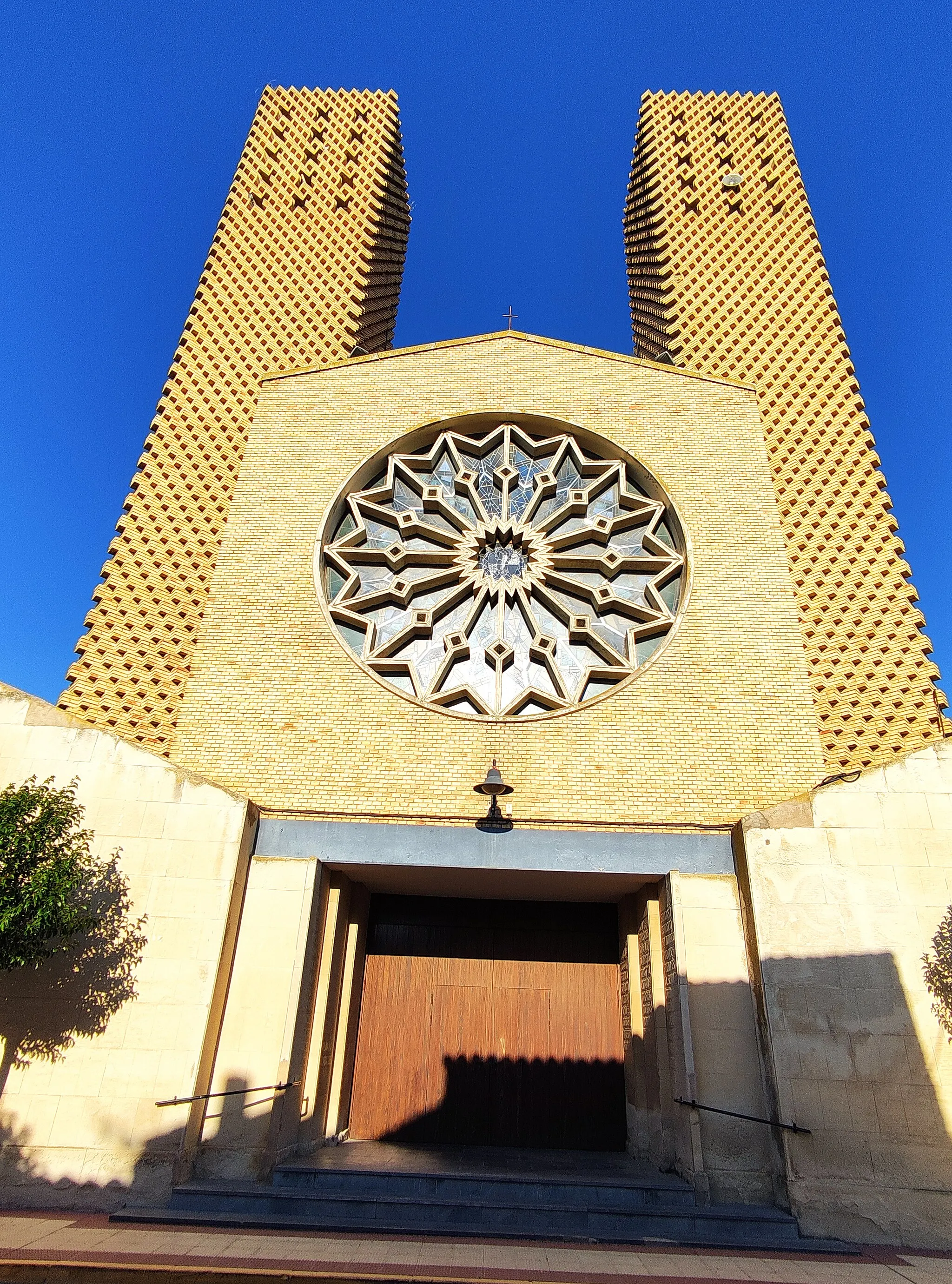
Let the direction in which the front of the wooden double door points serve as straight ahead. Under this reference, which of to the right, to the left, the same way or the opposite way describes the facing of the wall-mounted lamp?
the same way

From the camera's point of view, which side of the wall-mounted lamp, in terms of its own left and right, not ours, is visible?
front

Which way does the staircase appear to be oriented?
toward the camera

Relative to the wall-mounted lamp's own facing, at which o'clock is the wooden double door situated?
The wooden double door is roughly at 6 o'clock from the wall-mounted lamp.

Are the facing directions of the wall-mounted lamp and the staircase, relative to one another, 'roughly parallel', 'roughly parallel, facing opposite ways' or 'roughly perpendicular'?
roughly parallel

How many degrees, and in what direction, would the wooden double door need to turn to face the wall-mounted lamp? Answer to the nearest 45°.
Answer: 0° — it already faces it

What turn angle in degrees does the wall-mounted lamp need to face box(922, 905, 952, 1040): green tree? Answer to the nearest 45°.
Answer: approximately 90° to its left

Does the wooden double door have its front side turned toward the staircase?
yes

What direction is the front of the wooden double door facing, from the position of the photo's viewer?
facing the viewer

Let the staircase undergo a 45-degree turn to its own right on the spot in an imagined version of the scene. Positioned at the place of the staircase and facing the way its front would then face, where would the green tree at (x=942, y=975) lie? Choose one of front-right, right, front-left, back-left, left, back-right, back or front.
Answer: back-left

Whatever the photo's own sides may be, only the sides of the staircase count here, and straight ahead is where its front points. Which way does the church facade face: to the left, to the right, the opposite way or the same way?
the same way

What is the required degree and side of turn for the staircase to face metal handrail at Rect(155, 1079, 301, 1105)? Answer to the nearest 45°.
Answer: approximately 90° to its right

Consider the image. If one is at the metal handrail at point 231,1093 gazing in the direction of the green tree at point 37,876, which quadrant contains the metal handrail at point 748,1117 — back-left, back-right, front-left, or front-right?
back-left
